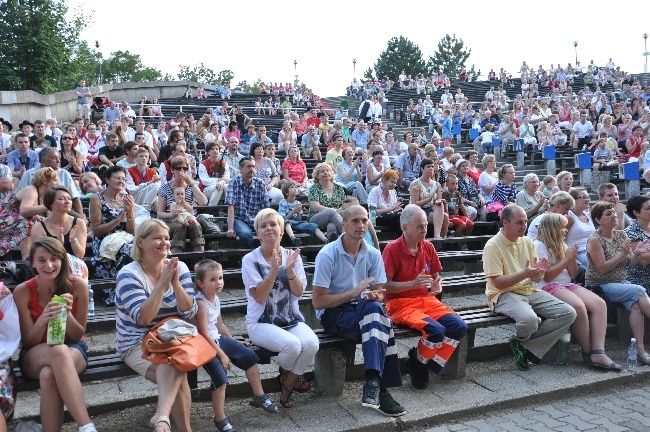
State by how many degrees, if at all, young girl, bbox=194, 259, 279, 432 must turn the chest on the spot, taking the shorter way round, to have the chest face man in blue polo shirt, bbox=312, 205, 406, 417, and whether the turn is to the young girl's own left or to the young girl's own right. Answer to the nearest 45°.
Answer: approximately 45° to the young girl's own left

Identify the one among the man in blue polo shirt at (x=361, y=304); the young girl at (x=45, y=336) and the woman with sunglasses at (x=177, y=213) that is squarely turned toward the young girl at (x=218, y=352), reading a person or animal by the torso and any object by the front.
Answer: the woman with sunglasses

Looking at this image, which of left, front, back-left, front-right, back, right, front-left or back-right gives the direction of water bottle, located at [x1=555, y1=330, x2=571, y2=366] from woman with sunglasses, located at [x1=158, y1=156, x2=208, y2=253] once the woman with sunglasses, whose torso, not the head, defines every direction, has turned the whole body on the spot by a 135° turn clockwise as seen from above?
back

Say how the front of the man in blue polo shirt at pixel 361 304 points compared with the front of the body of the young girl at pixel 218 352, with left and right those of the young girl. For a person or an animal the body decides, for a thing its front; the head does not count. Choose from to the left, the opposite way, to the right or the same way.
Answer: the same way

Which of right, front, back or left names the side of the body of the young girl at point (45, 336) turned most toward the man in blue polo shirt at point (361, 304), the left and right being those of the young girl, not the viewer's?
left

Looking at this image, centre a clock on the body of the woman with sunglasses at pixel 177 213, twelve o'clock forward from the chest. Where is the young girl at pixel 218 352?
The young girl is roughly at 12 o'clock from the woman with sunglasses.

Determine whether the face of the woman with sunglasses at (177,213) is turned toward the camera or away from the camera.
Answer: toward the camera

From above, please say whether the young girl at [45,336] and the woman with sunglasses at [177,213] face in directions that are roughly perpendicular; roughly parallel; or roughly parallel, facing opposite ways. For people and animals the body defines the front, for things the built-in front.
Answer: roughly parallel

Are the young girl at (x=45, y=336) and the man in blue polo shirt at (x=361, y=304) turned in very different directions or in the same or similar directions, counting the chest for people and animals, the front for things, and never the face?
same or similar directions

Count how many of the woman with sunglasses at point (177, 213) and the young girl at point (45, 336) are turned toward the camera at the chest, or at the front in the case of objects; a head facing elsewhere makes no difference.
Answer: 2

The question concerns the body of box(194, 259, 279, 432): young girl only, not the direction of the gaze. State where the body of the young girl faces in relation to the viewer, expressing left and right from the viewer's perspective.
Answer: facing the viewer and to the right of the viewer

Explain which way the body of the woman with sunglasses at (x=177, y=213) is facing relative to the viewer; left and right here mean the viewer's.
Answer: facing the viewer

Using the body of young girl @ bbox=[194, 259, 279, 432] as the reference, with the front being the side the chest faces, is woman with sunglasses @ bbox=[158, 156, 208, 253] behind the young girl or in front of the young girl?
behind

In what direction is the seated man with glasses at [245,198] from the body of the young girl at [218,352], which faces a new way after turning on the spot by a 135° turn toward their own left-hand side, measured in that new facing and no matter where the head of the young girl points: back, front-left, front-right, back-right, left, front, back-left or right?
front

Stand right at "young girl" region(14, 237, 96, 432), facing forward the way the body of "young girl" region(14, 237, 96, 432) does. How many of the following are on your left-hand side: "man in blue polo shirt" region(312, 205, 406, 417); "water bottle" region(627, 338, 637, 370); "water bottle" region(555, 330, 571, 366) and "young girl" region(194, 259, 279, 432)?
4

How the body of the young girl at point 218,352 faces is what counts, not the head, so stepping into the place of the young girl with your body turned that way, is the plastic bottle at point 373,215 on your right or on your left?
on your left

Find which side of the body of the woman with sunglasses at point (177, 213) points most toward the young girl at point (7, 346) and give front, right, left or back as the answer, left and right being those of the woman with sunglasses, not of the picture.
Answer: front
